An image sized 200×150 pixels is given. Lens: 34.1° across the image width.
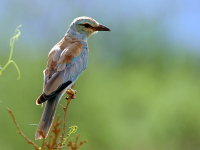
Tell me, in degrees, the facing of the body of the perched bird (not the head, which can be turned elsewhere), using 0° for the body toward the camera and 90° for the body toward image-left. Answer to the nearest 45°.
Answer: approximately 225°
